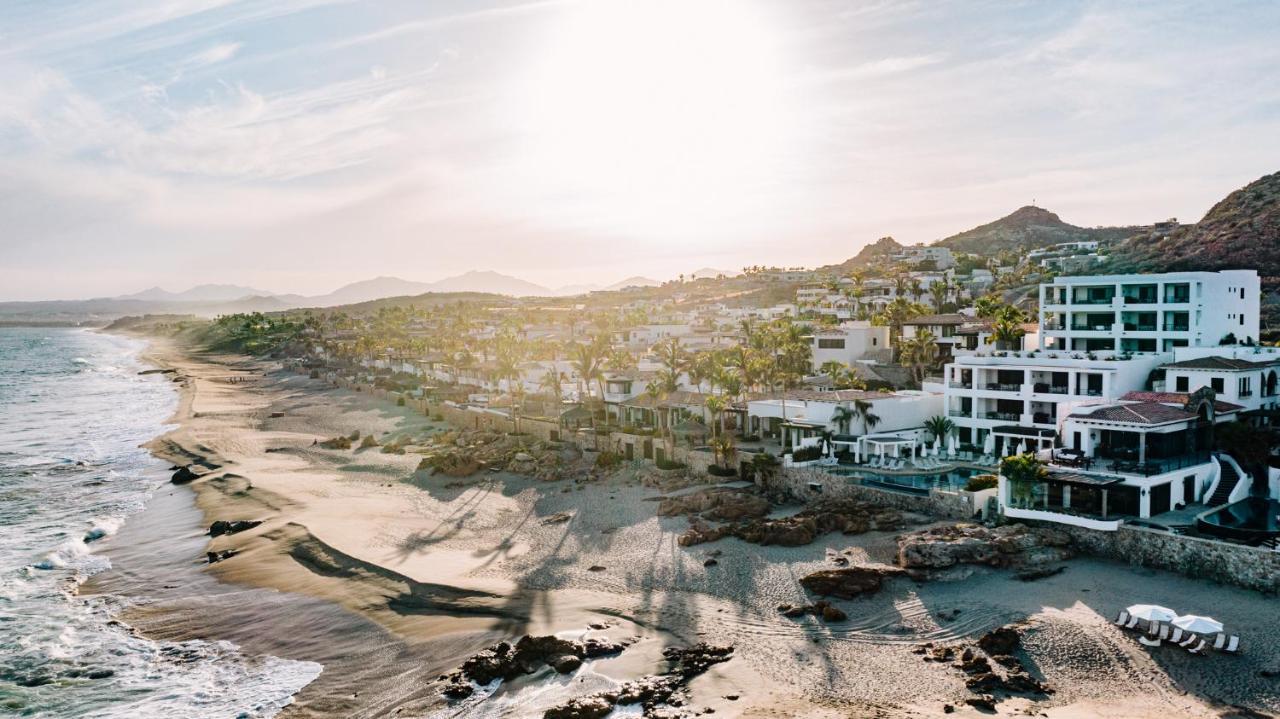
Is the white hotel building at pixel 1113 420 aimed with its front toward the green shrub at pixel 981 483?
yes

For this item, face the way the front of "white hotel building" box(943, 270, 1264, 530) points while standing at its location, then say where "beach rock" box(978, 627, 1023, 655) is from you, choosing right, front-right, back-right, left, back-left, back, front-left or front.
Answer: front-left

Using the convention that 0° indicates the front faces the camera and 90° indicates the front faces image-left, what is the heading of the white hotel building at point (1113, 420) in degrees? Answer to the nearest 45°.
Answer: approximately 45°

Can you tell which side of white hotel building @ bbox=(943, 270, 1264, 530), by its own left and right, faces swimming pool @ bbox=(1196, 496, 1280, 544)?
left

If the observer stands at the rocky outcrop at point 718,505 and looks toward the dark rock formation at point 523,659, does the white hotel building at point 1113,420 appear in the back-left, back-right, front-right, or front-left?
back-left

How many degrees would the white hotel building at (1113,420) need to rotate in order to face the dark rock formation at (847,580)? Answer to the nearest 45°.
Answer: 0° — it already faces it

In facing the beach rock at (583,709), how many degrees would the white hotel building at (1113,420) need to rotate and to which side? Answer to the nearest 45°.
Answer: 0° — it already faces it
